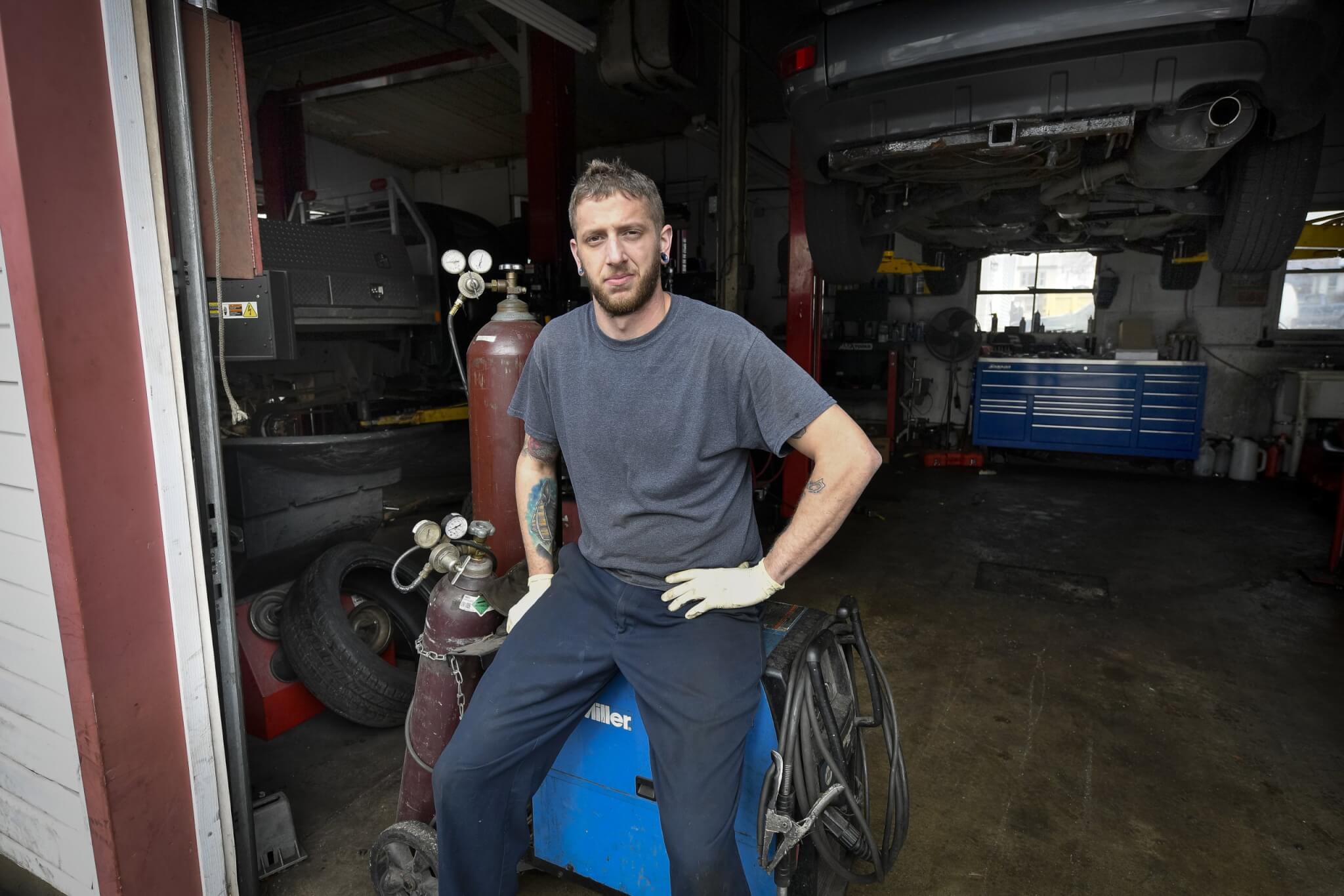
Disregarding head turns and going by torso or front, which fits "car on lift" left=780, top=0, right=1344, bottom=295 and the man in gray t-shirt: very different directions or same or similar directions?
very different directions

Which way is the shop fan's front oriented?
toward the camera

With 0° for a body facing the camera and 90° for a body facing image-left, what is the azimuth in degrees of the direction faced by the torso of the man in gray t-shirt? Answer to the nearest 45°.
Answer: approximately 0°

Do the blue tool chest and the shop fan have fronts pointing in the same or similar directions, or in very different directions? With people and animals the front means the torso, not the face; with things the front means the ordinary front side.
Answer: same or similar directions

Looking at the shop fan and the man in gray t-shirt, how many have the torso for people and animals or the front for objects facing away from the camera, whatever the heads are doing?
0

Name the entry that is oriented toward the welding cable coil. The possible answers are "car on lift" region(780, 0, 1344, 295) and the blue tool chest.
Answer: the blue tool chest

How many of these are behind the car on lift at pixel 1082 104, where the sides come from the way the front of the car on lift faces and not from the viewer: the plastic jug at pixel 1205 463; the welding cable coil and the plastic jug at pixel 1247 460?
1

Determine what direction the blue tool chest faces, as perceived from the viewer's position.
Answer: facing the viewer

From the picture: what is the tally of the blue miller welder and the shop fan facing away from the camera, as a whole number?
0

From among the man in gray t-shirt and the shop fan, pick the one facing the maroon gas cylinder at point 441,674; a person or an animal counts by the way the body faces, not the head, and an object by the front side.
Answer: the shop fan

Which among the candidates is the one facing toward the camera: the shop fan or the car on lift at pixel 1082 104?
the shop fan

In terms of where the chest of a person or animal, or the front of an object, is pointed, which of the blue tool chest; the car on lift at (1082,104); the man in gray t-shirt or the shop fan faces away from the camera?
the car on lift

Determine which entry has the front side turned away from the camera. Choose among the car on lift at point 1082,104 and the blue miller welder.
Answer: the car on lift

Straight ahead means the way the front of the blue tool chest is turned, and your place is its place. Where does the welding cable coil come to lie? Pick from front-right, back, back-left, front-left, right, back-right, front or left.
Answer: front

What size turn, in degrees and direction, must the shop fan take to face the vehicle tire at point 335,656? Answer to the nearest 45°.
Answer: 0° — it already faces it

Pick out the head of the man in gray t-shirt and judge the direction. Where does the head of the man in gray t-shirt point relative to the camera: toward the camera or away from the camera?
toward the camera

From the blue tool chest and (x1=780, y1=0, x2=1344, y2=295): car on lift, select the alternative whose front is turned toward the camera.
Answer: the blue tool chest

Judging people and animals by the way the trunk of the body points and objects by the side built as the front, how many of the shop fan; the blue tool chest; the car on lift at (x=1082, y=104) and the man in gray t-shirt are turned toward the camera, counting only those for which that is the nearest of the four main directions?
3

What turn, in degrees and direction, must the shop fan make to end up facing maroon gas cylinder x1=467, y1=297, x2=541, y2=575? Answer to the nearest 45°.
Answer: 0° — it already faces it

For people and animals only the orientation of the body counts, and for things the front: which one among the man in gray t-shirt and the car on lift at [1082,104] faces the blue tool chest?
the car on lift

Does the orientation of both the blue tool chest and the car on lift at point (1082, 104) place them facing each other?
yes
